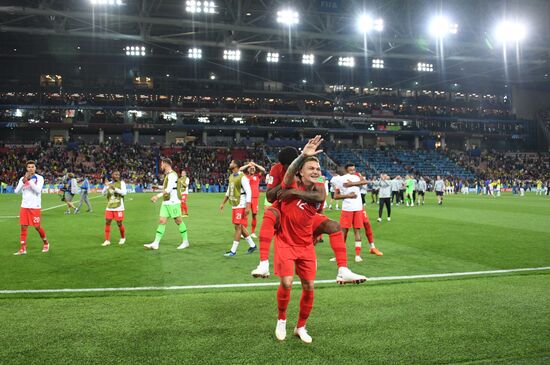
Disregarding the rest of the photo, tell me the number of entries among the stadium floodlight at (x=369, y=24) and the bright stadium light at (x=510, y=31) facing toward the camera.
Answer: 2

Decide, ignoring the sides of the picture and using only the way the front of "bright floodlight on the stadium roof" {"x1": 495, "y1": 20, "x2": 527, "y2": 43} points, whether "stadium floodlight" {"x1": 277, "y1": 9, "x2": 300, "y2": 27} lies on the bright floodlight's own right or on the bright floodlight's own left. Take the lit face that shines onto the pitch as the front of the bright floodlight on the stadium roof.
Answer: on the bright floodlight's own right

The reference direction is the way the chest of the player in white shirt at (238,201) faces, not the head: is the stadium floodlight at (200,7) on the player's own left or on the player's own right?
on the player's own right

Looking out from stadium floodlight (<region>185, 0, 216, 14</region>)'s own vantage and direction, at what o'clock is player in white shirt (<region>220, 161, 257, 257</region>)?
The player in white shirt is roughly at 12 o'clock from the stadium floodlight.

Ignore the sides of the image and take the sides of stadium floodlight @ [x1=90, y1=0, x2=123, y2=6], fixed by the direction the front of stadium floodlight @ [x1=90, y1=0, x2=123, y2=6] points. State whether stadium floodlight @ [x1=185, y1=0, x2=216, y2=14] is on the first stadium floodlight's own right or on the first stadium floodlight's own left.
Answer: on the first stadium floodlight's own left

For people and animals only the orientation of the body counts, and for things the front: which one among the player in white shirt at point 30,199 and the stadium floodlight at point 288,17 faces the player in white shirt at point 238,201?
the stadium floodlight

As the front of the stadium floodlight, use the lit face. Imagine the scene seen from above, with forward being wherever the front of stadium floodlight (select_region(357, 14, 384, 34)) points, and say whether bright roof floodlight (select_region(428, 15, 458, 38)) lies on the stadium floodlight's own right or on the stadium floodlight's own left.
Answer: on the stadium floodlight's own left

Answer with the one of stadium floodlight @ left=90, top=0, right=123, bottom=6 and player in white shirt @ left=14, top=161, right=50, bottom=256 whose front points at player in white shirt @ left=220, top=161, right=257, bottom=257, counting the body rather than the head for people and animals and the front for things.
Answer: the stadium floodlight
